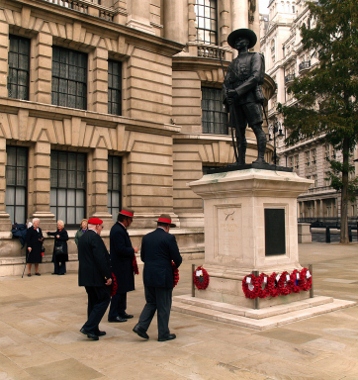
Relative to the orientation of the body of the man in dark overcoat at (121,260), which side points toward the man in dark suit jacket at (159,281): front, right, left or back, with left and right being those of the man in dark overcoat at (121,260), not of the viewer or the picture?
right

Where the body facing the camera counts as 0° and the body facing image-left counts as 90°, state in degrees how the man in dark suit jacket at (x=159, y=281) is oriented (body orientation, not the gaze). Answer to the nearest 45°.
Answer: approximately 225°

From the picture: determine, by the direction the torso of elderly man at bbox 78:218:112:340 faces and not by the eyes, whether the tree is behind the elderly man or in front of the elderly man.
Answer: in front

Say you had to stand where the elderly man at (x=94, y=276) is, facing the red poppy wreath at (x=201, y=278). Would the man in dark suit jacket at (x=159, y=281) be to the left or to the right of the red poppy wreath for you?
right

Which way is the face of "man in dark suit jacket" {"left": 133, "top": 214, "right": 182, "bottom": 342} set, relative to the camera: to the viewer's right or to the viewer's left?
to the viewer's right

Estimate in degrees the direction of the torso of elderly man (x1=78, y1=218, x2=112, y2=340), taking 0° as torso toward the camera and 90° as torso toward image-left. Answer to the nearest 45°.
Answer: approximately 225°

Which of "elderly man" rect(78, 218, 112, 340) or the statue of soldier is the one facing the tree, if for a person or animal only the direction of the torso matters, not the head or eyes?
the elderly man

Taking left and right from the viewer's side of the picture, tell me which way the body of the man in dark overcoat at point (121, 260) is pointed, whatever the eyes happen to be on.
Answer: facing to the right of the viewer

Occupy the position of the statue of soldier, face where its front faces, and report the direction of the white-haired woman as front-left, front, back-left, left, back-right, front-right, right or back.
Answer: right

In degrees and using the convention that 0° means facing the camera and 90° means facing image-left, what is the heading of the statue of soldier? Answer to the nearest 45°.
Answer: approximately 45°
